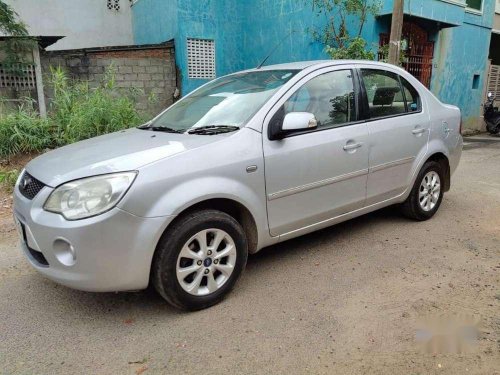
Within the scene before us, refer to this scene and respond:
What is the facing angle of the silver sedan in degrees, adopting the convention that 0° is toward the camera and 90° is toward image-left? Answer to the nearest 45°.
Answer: approximately 45°

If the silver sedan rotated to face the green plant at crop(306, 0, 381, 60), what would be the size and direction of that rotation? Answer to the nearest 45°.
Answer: approximately 135° to its right

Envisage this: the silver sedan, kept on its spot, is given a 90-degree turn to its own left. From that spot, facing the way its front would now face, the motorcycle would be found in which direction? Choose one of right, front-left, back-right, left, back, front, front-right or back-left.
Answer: left

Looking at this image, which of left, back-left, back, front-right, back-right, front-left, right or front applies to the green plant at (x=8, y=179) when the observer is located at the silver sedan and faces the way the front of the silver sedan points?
right

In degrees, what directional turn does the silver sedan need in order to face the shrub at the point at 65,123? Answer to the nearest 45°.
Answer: approximately 90° to its right

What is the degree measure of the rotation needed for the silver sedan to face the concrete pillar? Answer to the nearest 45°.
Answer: approximately 90° to its right

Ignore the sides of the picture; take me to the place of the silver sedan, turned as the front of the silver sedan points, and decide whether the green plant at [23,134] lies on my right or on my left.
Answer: on my right

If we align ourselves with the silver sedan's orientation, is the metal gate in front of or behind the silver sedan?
behind

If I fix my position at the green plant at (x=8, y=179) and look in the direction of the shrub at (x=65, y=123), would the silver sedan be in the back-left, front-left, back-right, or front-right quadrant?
back-right
